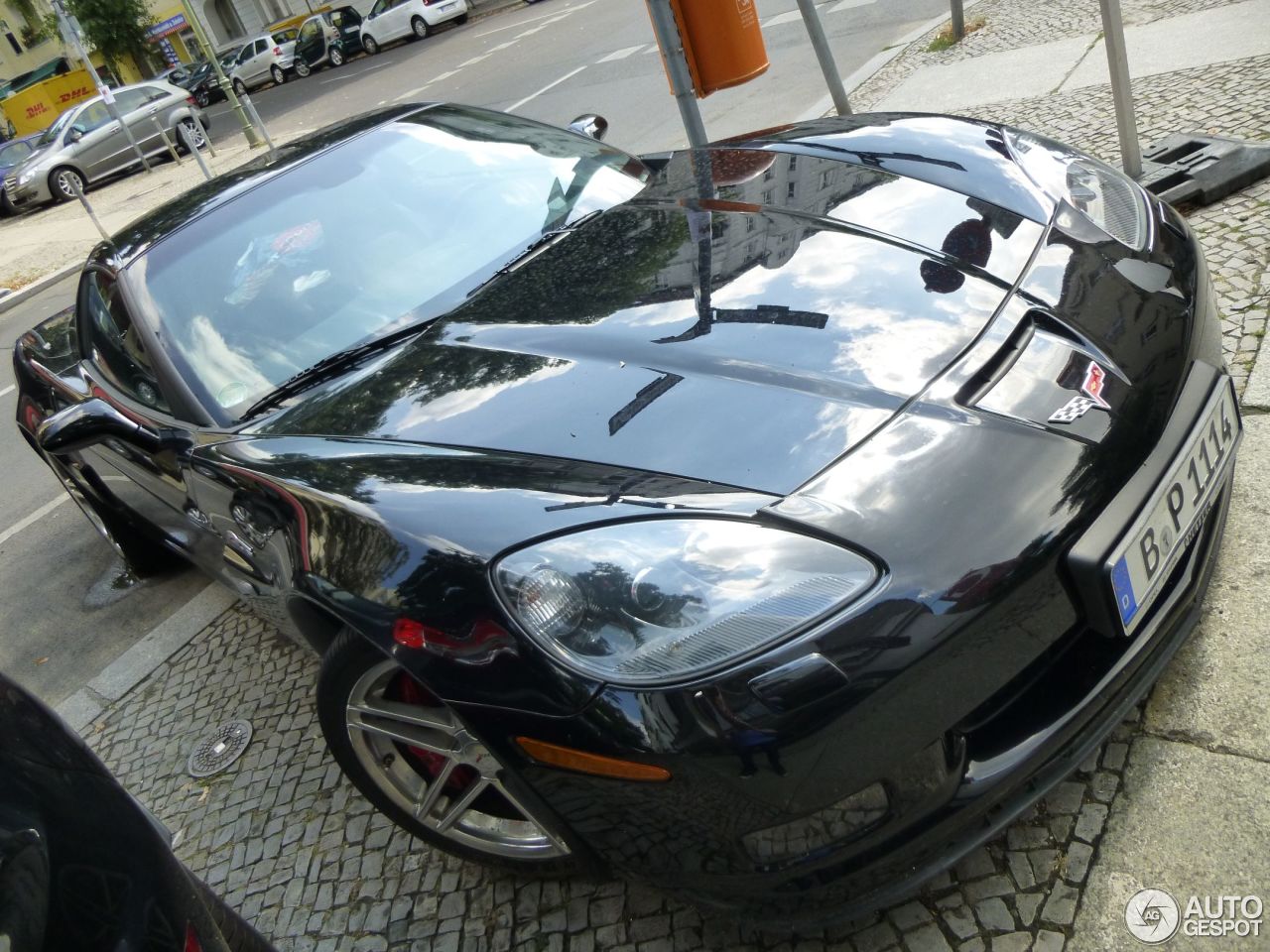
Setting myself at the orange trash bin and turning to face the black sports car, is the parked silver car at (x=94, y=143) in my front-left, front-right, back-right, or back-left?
back-right

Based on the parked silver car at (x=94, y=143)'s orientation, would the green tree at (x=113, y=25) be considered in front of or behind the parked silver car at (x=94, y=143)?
behind

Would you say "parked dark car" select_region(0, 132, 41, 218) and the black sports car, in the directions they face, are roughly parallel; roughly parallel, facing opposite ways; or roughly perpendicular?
roughly perpendicular

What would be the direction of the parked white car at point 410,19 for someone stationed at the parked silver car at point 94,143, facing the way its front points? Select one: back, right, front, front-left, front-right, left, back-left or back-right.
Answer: back

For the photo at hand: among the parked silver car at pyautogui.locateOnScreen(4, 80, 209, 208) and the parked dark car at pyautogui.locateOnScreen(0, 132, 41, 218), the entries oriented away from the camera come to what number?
0

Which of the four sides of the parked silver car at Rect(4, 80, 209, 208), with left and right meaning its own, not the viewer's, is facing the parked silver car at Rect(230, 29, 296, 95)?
back

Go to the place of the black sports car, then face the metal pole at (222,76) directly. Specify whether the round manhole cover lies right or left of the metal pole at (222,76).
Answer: left

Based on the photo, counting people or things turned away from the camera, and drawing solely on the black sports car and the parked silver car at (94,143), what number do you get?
0

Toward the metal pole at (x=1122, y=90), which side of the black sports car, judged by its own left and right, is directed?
left

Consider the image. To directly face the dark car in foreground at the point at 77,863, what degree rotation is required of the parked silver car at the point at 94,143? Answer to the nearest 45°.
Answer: approximately 45° to its left

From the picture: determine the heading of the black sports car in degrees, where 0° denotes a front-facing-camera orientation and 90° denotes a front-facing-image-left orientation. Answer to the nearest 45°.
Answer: approximately 315°

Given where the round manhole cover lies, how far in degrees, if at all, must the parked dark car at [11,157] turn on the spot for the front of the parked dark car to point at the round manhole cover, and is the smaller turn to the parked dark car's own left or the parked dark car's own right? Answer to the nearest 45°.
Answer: approximately 45° to the parked dark car's own left

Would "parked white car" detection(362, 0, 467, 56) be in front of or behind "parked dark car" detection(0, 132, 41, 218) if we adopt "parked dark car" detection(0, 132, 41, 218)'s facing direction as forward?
behind

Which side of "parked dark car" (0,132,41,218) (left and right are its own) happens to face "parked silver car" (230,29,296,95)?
back
